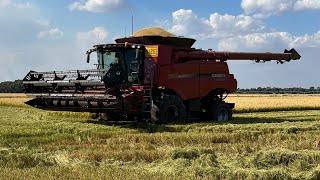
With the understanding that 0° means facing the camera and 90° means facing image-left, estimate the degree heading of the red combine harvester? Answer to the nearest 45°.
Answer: approximately 45°
